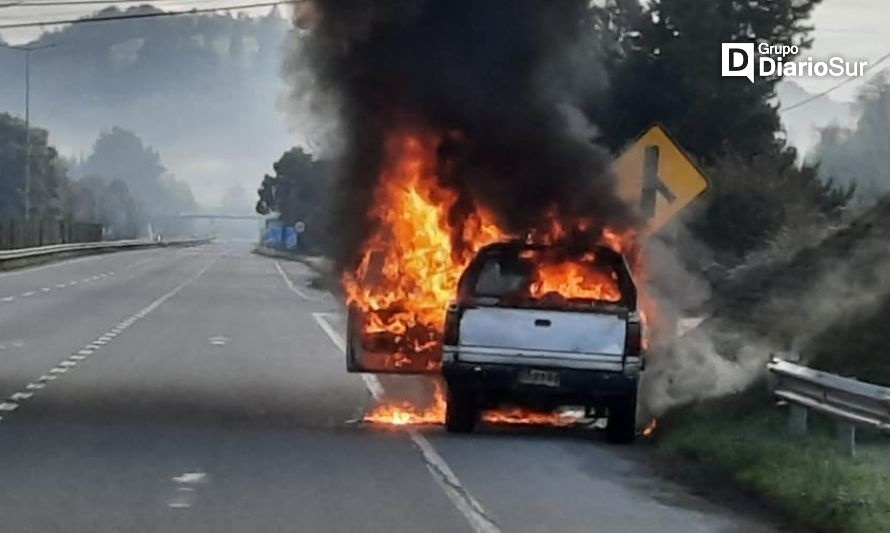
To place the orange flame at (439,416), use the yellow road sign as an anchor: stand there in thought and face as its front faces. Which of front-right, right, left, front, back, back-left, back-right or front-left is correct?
front-right

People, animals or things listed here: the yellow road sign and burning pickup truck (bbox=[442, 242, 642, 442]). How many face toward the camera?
1

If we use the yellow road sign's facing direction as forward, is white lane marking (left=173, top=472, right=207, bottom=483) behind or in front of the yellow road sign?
in front

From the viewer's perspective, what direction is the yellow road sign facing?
toward the camera

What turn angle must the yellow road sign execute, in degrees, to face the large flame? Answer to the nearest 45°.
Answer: approximately 45° to its right

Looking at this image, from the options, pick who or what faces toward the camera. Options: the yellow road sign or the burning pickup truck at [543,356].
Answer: the yellow road sign

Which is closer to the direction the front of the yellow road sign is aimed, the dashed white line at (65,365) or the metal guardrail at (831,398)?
the metal guardrail

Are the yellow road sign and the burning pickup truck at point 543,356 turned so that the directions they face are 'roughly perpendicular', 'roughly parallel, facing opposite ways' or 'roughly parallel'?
roughly parallel, facing opposite ways

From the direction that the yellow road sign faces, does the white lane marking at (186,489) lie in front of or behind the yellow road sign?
in front

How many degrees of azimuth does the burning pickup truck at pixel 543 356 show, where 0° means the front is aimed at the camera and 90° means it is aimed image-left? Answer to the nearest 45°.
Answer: approximately 180°

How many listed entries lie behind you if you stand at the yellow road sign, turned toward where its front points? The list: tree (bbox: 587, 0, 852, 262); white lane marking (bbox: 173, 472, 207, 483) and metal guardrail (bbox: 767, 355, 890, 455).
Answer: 1

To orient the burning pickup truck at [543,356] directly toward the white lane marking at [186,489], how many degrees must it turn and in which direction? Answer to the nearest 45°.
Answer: approximately 135° to its left
